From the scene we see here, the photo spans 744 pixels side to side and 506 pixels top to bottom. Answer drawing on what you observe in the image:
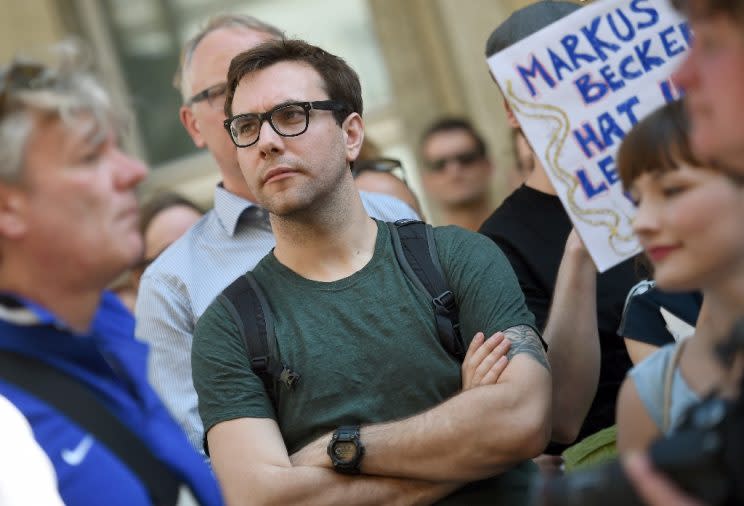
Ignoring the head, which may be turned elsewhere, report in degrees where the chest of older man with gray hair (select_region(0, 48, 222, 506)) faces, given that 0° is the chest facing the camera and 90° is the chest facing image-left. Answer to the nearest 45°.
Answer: approximately 270°

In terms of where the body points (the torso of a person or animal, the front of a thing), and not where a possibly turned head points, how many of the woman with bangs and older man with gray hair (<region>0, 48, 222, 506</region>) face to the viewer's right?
1

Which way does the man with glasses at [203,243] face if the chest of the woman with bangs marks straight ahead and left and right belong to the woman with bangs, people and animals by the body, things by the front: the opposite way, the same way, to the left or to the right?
to the left

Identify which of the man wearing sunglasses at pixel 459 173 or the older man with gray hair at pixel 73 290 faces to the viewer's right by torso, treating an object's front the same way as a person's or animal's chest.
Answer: the older man with gray hair

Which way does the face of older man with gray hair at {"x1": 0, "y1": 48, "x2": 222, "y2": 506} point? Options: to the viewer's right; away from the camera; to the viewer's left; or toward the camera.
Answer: to the viewer's right

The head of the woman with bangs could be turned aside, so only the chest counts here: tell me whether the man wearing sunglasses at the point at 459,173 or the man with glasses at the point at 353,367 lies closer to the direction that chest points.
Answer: the man with glasses

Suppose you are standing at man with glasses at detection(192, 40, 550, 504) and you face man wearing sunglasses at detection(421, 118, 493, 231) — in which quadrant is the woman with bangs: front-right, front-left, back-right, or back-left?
back-right

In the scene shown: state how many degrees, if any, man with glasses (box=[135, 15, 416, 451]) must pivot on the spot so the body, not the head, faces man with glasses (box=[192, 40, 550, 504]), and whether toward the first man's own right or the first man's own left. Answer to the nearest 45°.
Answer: approximately 45° to the first man's own right
